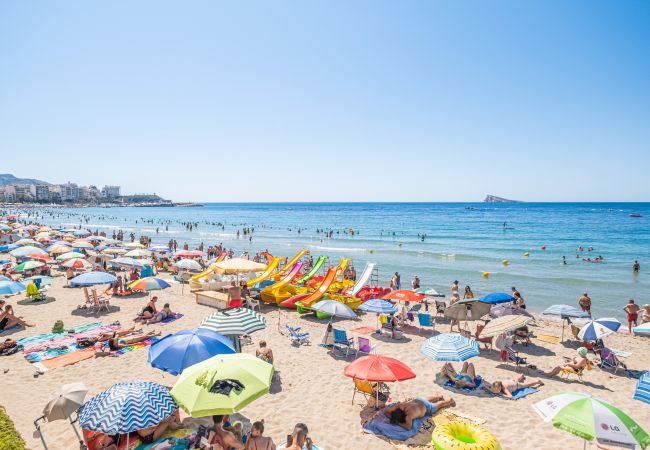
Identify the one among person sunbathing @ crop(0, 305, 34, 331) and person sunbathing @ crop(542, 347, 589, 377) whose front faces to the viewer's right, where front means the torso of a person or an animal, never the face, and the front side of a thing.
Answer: person sunbathing @ crop(0, 305, 34, 331)

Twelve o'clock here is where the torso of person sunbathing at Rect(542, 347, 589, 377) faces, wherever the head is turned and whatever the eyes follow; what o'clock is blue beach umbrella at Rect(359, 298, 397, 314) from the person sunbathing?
The blue beach umbrella is roughly at 12 o'clock from the person sunbathing.

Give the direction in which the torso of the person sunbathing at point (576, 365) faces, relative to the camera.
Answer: to the viewer's left

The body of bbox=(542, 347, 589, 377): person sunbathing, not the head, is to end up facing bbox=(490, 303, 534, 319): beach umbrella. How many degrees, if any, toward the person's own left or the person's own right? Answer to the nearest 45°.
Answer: approximately 45° to the person's own right

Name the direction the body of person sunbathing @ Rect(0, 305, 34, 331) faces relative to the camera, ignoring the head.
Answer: to the viewer's right
